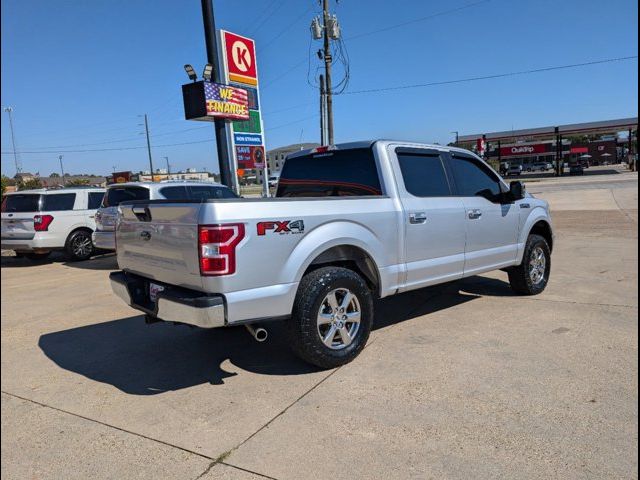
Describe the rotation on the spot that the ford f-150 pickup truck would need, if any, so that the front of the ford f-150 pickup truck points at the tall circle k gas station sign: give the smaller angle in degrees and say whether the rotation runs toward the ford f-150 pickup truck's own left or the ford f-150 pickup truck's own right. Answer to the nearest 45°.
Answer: approximately 45° to the ford f-150 pickup truck's own left

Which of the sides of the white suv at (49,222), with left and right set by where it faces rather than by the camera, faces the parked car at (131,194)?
right

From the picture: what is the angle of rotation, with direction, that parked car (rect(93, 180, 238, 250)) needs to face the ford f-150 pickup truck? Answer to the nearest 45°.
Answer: approximately 135° to its right

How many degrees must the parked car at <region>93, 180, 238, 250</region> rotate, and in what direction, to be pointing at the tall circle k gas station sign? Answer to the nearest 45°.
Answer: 0° — it already faces it

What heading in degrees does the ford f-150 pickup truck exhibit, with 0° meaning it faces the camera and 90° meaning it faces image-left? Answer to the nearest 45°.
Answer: approximately 225°

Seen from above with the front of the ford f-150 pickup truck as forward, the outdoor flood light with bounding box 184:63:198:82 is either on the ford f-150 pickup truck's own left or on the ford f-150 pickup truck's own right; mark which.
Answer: on the ford f-150 pickup truck's own left

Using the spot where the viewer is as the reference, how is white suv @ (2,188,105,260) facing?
facing away from the viewer and to the right of the viewer

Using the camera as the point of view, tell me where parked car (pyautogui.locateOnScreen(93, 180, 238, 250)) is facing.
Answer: facing away from the viewer and to the right of the viewer
